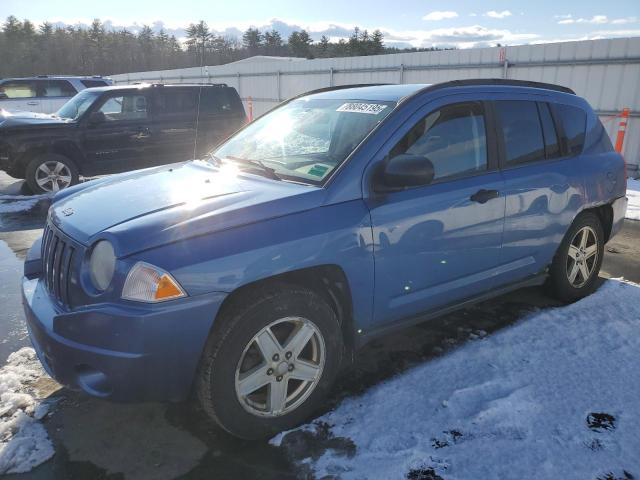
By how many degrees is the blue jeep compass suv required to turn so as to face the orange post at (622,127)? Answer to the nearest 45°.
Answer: approximately 180°

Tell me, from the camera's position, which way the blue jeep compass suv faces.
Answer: facing the viewer and to the left of the viewer

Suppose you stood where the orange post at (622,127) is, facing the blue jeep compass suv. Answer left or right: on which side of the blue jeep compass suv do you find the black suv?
right

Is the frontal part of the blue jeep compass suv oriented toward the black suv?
no
